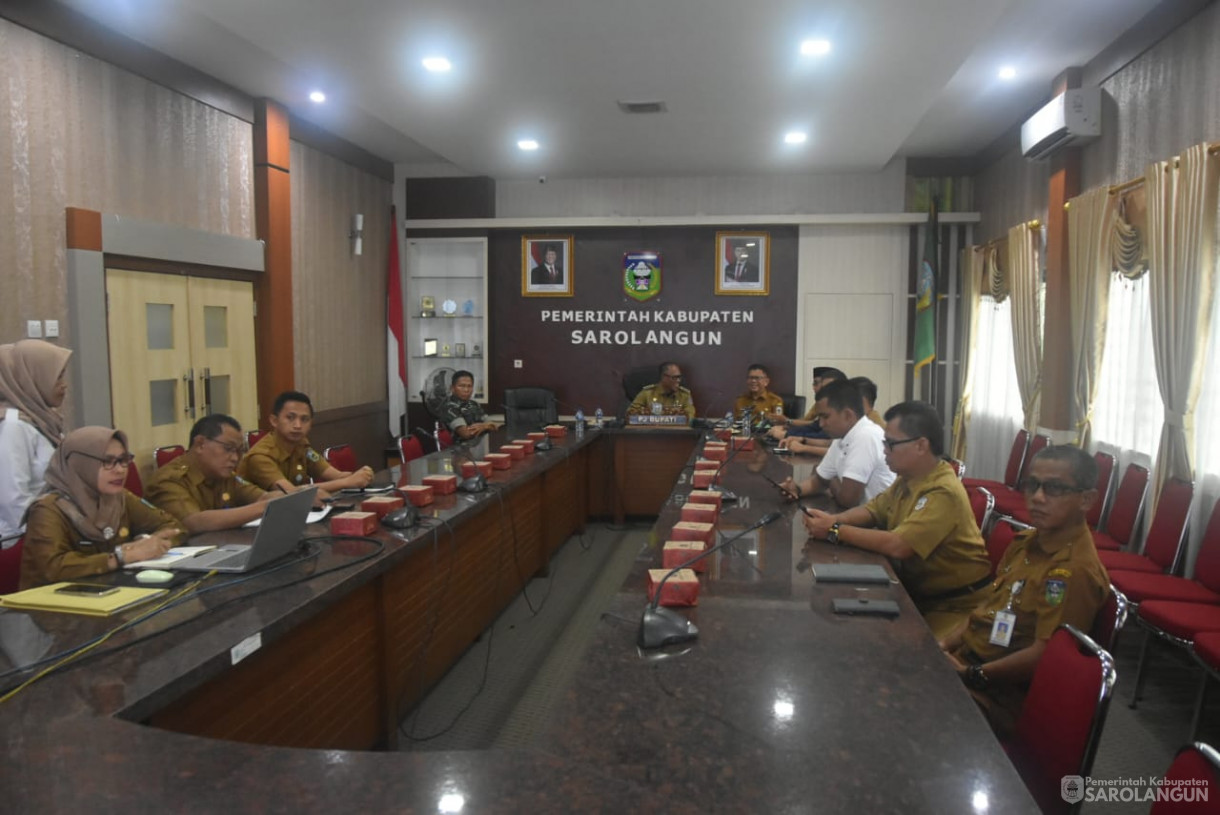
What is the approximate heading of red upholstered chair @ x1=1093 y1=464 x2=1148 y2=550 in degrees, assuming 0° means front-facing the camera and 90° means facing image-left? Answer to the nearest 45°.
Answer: approximately 45°

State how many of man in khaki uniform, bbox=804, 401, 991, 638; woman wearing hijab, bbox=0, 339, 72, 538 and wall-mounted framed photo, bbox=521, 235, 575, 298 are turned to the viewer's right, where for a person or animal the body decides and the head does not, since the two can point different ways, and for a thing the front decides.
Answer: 1

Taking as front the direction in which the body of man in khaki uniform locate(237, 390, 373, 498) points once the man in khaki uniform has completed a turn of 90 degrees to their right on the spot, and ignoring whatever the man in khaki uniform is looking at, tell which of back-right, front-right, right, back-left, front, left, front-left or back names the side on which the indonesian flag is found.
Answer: back-right

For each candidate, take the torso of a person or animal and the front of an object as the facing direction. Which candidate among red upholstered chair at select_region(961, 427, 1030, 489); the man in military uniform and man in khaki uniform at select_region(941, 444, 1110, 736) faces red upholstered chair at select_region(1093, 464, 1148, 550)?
the man in military uniform

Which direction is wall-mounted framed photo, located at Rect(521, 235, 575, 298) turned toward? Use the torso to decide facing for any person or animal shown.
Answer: toward the camera

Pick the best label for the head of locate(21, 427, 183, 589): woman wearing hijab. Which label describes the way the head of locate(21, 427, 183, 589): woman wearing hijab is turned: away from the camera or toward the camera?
toward the camera

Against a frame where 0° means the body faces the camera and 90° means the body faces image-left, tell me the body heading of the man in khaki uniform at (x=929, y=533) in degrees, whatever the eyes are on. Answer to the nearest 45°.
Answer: approximately 90°

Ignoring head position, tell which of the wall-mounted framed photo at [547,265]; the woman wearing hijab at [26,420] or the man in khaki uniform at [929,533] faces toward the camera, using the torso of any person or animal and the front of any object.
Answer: the wall-mounted framed photo

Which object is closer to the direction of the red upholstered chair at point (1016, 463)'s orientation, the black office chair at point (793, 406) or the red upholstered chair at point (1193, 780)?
the black office chair

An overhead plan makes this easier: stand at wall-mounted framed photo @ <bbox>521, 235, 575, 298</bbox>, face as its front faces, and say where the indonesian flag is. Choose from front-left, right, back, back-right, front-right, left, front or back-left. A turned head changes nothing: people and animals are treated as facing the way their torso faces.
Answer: right

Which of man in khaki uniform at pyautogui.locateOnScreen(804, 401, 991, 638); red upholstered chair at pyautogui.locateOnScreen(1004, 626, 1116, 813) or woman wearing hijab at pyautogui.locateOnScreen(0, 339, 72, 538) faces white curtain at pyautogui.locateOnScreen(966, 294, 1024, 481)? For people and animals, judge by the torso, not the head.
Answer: the woman wearing hijab

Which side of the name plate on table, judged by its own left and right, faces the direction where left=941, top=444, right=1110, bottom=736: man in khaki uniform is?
front

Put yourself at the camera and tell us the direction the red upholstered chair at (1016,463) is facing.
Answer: facing to the left of the viewer

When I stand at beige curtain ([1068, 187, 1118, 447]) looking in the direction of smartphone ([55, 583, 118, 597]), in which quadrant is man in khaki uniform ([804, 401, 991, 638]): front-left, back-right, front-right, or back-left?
front-left

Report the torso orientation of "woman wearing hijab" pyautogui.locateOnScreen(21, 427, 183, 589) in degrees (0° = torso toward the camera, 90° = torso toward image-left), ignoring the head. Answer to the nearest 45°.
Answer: approximately 315°

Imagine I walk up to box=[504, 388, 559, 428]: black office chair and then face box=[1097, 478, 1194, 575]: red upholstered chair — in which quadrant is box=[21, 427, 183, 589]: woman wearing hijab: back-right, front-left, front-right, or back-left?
front-right

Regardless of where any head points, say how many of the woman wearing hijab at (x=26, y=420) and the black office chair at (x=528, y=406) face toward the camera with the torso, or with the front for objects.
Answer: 1

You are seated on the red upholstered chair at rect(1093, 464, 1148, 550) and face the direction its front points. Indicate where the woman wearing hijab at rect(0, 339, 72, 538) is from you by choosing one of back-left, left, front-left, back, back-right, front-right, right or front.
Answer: front
